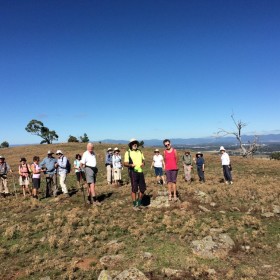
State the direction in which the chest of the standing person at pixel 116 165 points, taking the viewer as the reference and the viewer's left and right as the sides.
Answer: facing the viewer

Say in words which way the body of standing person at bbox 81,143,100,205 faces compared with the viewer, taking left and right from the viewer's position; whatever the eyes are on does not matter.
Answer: facing the viewer and to the right of the viewer

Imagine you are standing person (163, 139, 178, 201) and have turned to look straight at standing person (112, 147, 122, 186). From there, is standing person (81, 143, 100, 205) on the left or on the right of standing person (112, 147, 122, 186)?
left

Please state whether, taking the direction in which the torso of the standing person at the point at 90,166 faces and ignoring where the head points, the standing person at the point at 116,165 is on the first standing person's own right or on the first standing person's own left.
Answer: on the first standing person's own left

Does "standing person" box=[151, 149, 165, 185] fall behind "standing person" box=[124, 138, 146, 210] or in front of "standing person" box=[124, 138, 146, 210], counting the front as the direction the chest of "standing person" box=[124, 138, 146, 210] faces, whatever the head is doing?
behind

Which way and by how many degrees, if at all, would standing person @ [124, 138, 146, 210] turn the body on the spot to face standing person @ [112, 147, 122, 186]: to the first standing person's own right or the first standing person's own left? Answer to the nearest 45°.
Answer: approximately 180°

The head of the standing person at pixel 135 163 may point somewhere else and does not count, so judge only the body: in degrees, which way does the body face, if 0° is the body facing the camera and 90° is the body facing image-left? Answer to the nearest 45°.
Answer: approximately 0°

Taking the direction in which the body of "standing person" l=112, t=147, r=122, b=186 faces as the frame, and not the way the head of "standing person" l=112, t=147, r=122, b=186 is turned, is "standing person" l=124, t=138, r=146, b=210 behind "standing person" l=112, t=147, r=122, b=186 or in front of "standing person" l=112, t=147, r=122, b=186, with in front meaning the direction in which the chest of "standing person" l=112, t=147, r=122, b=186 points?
in front

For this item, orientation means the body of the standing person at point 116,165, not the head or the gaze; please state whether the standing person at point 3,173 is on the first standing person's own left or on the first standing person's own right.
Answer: on the first standing person's own right

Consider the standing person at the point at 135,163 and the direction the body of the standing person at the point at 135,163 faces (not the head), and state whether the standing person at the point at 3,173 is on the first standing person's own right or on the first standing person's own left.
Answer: on the first standing person's own right

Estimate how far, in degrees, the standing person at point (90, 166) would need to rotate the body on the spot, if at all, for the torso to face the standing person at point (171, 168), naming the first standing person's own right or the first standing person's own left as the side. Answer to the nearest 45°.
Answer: approximately 45° to the first standing person's own left

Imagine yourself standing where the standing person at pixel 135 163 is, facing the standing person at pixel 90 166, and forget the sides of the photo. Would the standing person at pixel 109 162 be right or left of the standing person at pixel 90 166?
right
